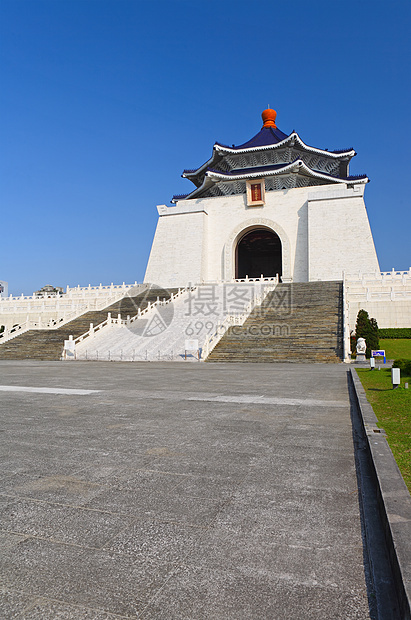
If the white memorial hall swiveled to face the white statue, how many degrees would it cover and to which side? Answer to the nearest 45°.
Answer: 0° — it already faces it

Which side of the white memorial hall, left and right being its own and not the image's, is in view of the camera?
front

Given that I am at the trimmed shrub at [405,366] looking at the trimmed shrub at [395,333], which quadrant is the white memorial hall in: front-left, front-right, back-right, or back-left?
front-left

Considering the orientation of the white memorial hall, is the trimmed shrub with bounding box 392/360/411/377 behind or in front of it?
in front
